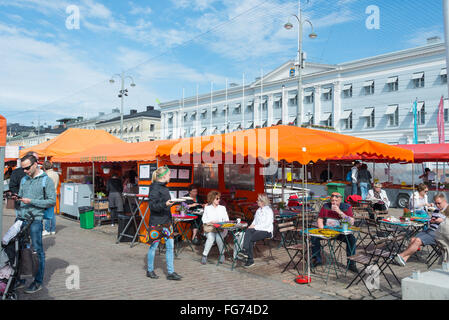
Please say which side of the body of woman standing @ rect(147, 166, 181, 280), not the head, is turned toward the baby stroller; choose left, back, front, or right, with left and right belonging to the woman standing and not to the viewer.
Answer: back

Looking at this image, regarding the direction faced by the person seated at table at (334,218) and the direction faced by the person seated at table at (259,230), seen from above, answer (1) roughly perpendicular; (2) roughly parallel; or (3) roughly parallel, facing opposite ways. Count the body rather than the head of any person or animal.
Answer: roughly perpendicular

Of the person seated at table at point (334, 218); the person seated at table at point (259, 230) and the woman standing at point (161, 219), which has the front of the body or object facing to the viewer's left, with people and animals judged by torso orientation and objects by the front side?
the person seated at table at point (259, 230)

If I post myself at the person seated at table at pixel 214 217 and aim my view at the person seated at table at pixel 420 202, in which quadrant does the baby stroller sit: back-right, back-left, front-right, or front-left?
back-right

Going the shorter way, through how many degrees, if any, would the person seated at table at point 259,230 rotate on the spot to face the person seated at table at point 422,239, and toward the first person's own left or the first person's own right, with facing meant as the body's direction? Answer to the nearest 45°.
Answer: approximately 180°

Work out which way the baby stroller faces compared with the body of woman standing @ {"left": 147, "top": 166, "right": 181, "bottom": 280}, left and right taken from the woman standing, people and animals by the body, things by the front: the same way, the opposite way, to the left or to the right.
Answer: the opposite way

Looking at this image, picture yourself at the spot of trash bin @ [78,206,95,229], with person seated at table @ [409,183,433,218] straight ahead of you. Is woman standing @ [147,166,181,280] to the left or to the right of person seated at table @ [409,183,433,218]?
right

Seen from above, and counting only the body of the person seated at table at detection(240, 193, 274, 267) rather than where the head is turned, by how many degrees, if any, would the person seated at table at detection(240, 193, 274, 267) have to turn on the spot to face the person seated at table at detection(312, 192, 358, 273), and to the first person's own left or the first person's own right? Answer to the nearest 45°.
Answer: approximately 180°

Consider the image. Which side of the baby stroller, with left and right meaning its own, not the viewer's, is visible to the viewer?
left

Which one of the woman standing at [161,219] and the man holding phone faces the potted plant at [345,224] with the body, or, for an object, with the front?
the woman standing

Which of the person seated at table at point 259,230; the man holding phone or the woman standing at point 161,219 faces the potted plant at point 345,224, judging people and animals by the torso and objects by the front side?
the woman standing

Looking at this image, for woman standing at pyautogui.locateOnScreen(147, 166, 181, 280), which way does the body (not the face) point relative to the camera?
to the viewer's right
